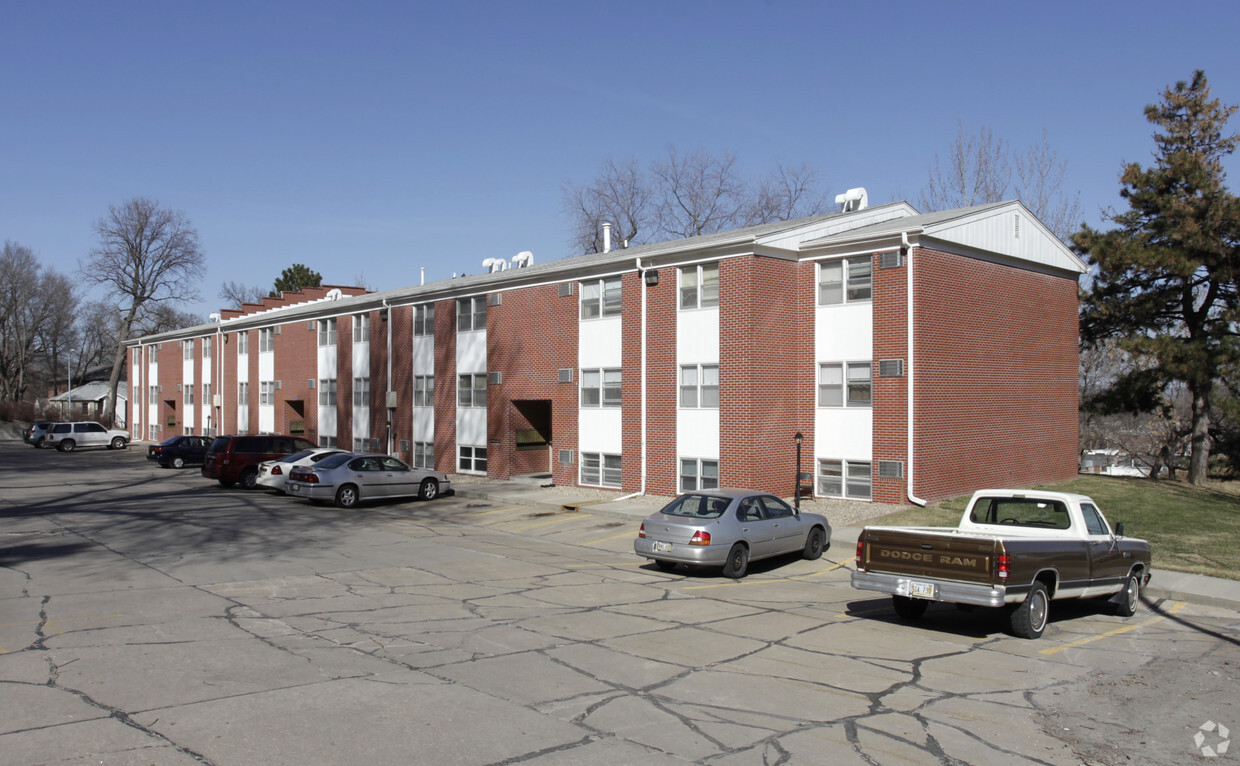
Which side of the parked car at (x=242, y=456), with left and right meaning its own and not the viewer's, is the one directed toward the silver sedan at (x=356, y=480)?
right

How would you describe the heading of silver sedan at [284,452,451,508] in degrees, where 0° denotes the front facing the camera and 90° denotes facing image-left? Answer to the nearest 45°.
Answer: approximately 225°

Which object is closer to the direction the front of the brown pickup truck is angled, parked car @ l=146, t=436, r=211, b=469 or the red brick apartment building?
the red brick apartment building

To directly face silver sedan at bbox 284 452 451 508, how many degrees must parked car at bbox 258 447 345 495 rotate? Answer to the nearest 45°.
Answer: approximately 90° to its right

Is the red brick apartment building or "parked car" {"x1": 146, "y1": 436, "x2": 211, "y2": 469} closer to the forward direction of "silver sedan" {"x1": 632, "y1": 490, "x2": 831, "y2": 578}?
the red brick apartment building

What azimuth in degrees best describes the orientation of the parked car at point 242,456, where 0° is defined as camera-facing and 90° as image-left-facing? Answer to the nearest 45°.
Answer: approximately 225°

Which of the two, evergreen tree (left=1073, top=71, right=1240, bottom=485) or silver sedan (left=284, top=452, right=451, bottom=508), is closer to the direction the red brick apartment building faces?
the silver sedan

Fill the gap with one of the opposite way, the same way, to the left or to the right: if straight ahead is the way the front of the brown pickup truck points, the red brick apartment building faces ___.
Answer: the opposite way

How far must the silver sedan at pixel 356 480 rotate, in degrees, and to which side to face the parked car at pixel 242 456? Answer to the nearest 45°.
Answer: approximately 90° to its left

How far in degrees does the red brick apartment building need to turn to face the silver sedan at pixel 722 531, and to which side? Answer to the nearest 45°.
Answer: approximately 45° to its left

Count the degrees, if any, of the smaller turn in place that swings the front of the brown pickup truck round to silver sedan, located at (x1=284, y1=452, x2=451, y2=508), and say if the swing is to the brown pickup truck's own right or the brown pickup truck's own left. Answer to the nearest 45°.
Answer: approximately 90° to the brown pickup truck's own left

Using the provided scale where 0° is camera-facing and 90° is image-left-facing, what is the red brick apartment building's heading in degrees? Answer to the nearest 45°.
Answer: approximately 45°
